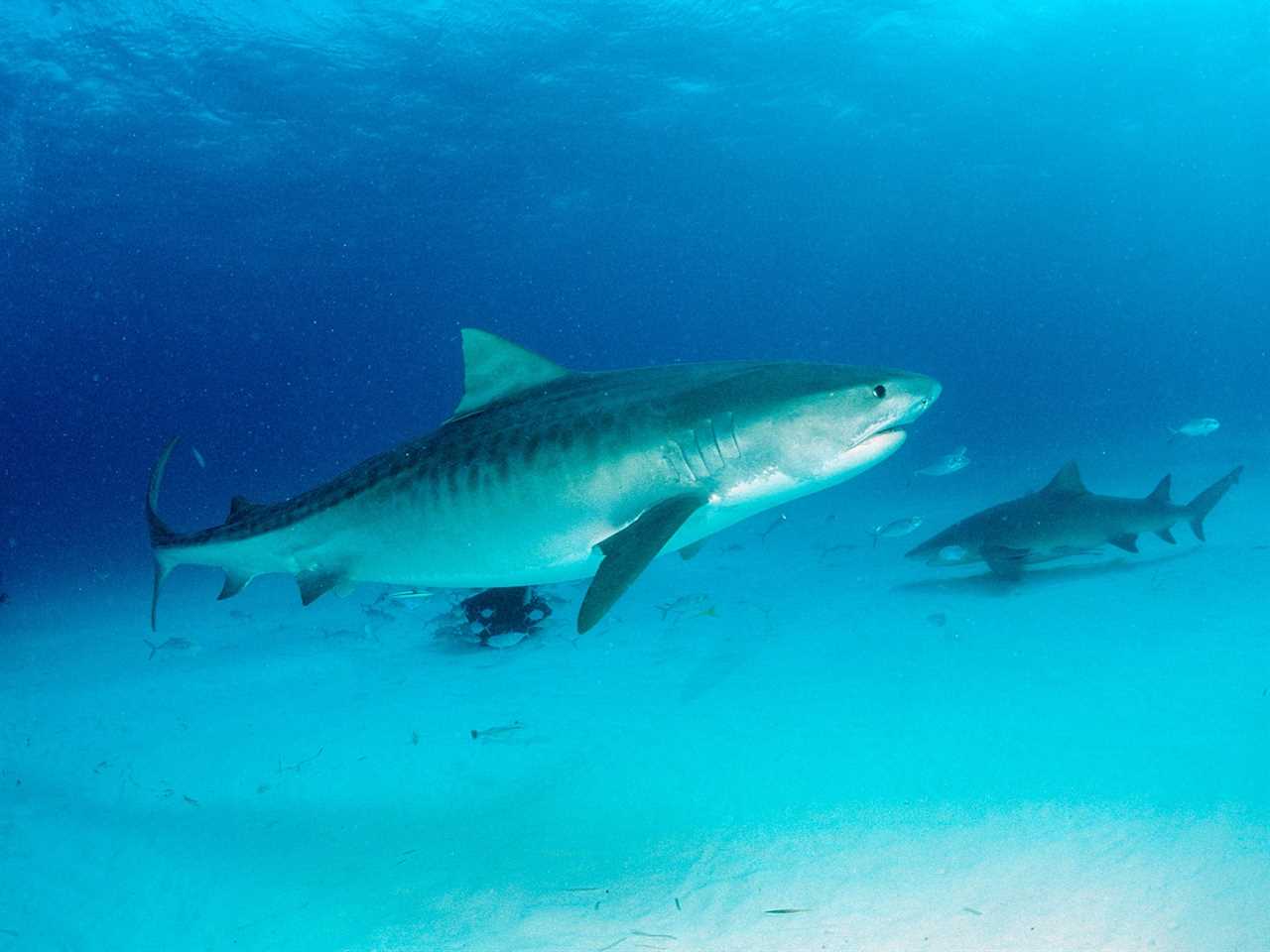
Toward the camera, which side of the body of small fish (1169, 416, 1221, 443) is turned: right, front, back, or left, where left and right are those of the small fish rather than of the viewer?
right

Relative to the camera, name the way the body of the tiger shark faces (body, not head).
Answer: to the viewer's right

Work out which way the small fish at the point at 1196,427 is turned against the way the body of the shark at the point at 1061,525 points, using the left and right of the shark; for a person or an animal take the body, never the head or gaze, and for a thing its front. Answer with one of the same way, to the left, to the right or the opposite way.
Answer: the opposite way

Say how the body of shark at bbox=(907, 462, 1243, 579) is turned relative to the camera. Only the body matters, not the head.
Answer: to the viewer's left

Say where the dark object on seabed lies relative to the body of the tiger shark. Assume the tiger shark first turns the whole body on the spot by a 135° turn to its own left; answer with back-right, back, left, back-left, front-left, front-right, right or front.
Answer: front-right

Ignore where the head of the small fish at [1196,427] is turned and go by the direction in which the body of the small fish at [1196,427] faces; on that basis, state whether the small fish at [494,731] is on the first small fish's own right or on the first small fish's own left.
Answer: on the first small fish's own right

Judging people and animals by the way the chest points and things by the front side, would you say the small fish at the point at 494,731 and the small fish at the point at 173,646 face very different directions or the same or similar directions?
same or similar directions

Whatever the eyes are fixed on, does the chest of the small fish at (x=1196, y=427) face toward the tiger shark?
no

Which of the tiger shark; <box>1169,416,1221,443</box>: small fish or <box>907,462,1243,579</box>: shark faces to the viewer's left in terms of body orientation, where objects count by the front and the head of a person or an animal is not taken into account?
the shark
